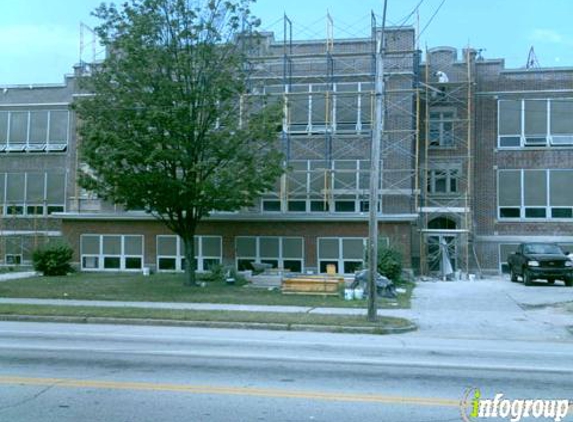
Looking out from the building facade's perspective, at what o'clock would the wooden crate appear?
The wooden crate is roughly at 1 o'clock from the building facade.

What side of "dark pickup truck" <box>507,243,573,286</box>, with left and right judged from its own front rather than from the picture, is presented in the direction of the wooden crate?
right

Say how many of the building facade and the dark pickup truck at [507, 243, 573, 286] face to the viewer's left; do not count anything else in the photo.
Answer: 0

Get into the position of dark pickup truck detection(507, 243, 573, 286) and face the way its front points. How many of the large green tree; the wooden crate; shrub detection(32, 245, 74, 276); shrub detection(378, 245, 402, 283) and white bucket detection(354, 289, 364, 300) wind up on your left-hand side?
0

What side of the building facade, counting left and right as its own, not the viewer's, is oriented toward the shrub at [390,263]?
front

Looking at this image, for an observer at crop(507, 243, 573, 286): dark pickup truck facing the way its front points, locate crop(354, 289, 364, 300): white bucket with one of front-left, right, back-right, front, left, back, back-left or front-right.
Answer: right

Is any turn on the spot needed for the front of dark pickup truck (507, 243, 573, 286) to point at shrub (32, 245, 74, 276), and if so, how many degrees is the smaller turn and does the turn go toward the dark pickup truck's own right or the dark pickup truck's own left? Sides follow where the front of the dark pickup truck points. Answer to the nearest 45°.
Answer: approximately 135° to the dark pickup truck's own right

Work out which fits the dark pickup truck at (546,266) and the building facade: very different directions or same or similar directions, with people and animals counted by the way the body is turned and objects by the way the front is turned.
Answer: same or similar directions

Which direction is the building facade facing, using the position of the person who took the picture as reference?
facing the viewer

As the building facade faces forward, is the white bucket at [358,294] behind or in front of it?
in front

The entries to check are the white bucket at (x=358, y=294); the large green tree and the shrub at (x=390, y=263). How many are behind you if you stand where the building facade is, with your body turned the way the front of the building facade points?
0

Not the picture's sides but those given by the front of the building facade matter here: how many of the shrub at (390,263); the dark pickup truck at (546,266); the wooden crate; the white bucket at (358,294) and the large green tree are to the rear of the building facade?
0

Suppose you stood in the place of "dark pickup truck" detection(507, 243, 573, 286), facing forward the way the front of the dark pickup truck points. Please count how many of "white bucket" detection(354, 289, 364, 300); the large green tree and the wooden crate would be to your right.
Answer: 3

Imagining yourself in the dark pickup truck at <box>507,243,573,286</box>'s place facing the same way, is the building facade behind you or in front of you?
behind
